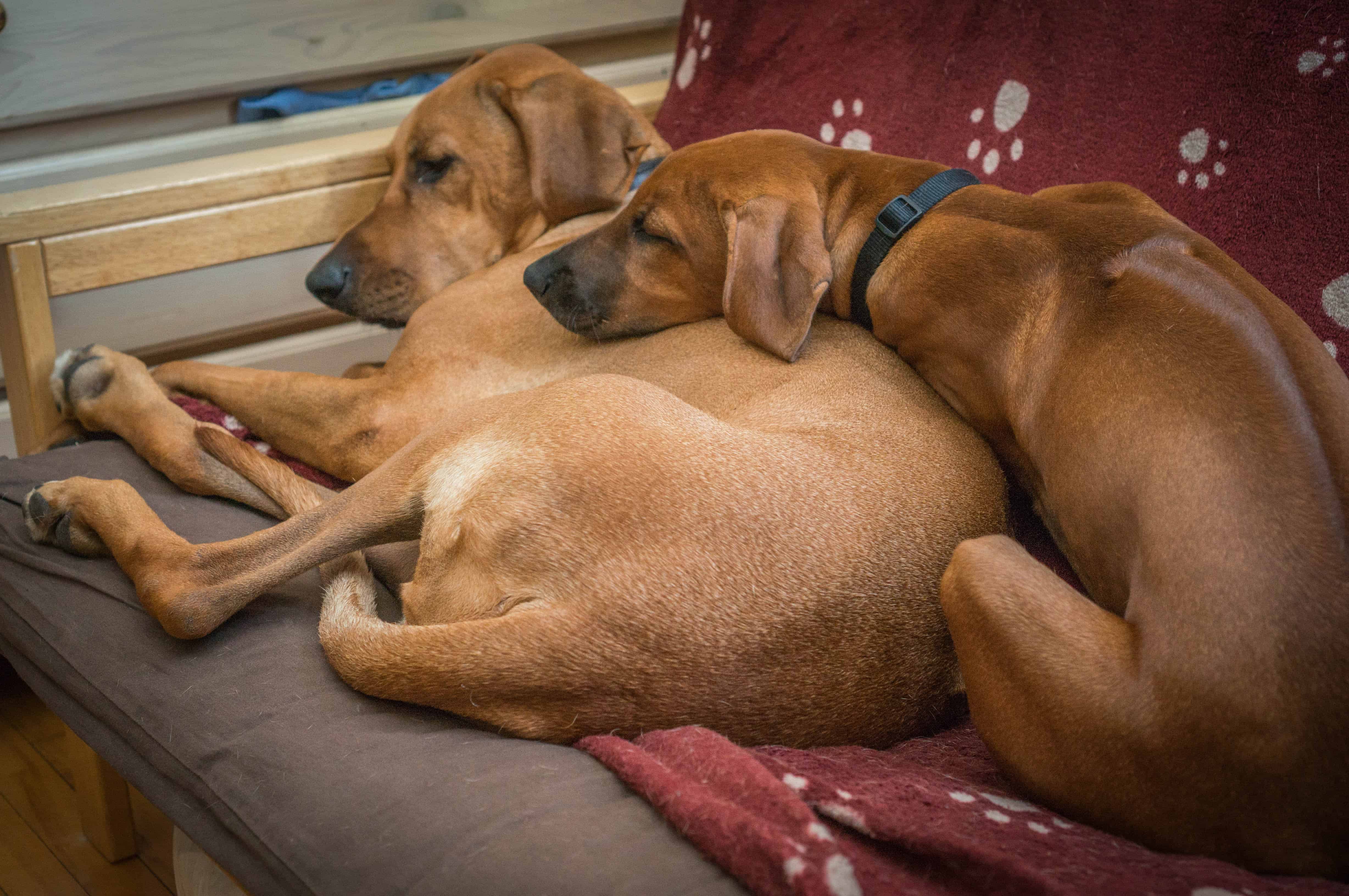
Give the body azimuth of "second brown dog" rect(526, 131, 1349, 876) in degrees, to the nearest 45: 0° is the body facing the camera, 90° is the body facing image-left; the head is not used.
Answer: approximately 135°

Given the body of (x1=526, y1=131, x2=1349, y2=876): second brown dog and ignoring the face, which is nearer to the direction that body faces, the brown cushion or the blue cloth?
the blue cloth
